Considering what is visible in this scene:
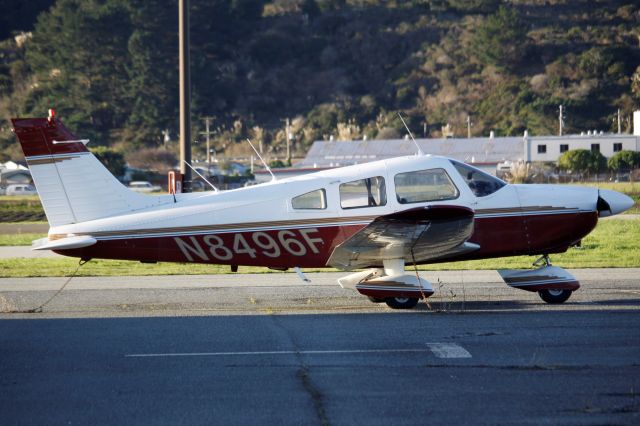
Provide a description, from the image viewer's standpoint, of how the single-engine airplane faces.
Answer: facing to the right of the viewer

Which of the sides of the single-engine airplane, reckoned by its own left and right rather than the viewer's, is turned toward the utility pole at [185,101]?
left
